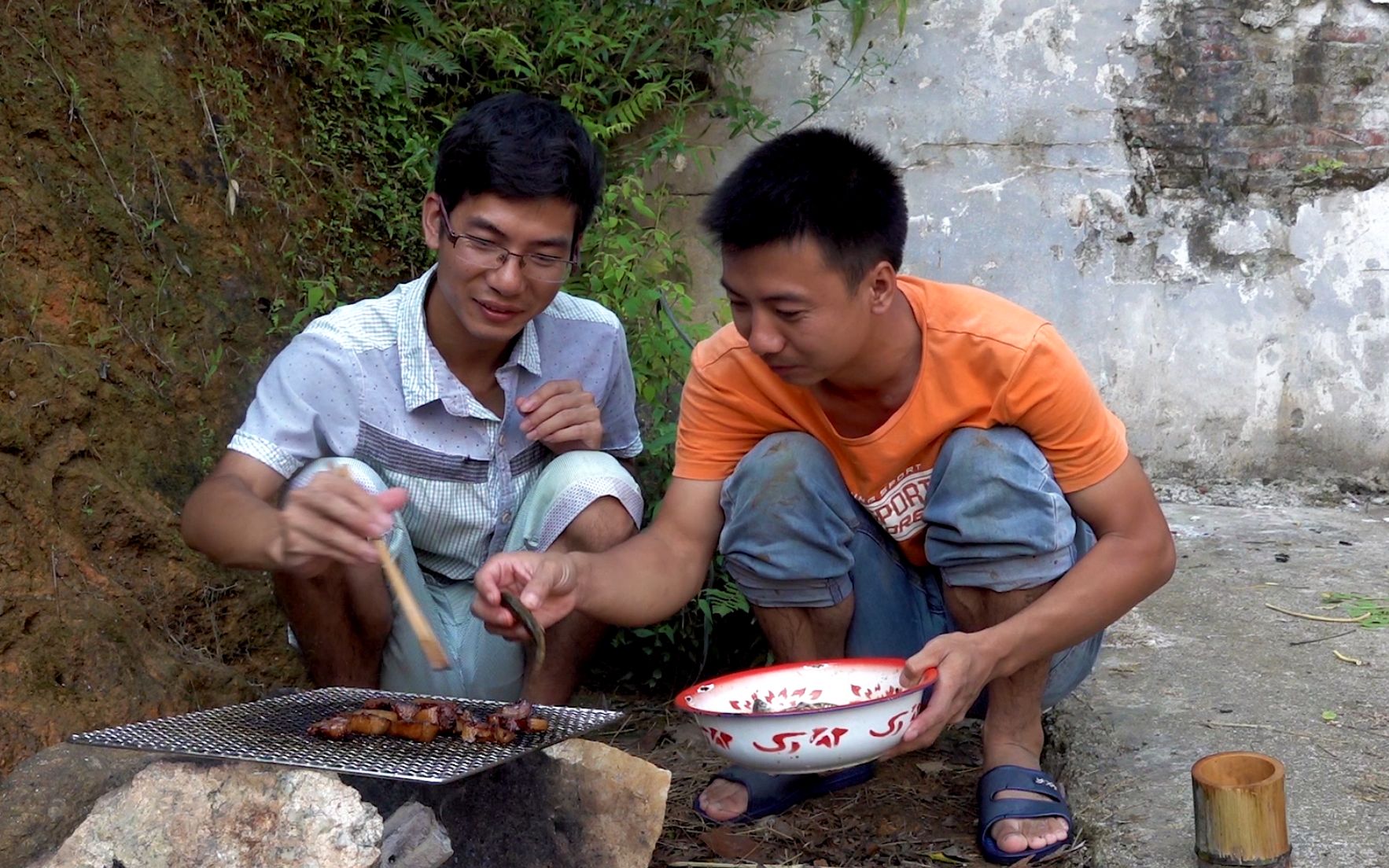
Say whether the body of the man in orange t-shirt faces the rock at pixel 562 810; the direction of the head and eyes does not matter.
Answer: yes

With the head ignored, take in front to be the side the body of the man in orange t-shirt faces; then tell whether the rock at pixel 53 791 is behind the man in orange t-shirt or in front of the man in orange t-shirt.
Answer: in front

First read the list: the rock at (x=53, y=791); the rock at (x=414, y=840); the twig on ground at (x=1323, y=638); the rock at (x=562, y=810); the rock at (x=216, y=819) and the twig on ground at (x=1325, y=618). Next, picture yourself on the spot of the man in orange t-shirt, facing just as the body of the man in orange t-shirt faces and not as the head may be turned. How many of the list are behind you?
2

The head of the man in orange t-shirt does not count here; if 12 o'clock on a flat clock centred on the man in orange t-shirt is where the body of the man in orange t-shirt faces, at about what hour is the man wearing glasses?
The man wearing glasses is roughly at 2 o'clock from the man in orange t-shirt.

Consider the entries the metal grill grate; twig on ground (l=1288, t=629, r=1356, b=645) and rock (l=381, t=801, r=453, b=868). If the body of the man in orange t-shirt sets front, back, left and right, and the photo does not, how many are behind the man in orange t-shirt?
1

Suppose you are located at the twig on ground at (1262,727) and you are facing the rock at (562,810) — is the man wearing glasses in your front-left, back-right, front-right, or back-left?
front-right

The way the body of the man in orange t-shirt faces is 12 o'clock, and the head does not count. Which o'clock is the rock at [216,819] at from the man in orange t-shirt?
The rock is roughly at 12 o'clock from the man in orange t-shirt.

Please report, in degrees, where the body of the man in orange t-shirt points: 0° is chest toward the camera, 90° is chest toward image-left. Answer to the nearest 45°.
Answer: approximately 45°

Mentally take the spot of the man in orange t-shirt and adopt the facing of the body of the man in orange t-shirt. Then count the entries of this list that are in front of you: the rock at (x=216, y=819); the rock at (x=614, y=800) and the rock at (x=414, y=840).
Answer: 3

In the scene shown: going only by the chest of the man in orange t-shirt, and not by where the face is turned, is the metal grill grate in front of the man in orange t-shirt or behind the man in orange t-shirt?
in front

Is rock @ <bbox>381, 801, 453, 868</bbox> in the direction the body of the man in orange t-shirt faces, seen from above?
yes

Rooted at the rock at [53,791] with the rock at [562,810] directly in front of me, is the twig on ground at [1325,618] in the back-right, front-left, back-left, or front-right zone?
front-left

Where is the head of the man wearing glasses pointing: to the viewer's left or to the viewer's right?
to the viewer's right

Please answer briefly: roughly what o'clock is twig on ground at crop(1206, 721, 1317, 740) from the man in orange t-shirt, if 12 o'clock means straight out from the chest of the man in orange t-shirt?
The twig on ground is roughly at 7 o'clock from the man in orange t-shirt.

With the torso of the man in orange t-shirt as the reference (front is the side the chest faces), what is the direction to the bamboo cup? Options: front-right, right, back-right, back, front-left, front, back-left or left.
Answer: left

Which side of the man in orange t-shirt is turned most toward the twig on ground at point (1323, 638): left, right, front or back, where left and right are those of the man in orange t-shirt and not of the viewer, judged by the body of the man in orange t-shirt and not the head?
back

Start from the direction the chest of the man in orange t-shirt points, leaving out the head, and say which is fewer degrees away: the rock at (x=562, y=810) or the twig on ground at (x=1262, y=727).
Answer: the rock

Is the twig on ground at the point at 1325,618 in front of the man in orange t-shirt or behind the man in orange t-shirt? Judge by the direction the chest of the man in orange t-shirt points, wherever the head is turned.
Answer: behind
